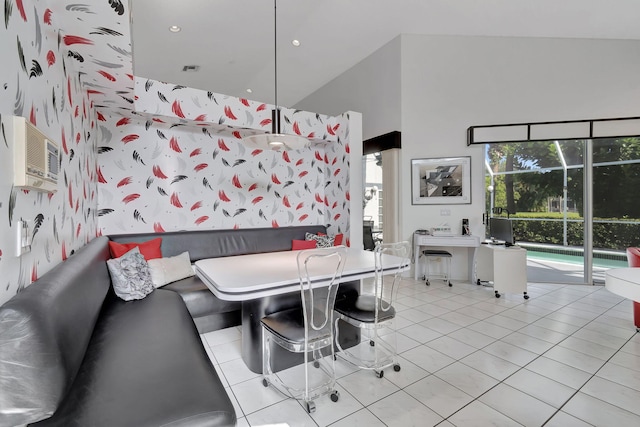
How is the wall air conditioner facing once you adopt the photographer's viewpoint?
facing the viewer and to the right of the viewer

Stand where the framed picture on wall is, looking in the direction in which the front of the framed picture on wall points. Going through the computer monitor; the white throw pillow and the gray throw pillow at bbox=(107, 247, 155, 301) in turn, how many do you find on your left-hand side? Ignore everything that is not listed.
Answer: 1

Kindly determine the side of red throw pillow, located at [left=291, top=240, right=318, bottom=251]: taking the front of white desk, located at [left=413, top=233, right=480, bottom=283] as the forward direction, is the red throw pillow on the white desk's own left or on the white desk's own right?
on the white desk's own right

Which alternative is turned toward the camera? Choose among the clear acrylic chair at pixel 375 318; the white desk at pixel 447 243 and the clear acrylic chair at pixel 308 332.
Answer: the white desk

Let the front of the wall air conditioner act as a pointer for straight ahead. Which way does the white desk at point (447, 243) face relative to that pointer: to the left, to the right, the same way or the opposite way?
to the right

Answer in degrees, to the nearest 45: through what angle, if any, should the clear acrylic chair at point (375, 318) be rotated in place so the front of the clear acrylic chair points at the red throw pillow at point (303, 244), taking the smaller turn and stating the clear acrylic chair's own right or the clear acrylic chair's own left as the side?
0° — it already faces it

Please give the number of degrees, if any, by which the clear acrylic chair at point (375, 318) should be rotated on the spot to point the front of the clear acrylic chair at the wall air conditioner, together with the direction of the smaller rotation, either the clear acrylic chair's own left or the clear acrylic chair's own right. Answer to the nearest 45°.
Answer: approximately 90° to the clear acrylic chair's own left

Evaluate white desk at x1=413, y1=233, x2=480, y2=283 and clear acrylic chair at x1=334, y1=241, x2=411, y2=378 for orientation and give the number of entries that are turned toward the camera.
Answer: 1

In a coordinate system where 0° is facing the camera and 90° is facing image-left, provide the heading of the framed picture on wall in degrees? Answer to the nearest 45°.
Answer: approximately 0°

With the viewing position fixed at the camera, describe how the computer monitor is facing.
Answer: facing the viewer and to the left of the viewer

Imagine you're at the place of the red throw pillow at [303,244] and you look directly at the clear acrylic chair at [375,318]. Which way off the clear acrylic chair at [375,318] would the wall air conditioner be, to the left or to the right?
right

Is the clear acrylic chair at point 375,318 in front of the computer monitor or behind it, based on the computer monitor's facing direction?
in front

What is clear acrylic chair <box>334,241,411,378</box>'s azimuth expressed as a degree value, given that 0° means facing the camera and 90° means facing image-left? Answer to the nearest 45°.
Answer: approximately 135°

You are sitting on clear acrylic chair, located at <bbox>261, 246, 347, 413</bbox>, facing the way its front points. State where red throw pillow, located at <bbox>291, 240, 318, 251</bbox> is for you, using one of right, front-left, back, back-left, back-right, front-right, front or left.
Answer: front-right

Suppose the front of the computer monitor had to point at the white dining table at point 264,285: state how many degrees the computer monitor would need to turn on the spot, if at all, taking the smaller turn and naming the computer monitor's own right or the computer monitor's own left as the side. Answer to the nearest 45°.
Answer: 0° — it already faces it

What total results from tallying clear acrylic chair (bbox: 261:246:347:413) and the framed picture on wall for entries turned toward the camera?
1

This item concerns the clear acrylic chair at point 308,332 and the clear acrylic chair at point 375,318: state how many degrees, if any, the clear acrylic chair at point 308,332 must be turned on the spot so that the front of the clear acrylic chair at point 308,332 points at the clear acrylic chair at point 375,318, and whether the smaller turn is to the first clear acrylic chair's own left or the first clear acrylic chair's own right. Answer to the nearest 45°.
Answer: approximately 90° to the first clear acrylic chair's own right
